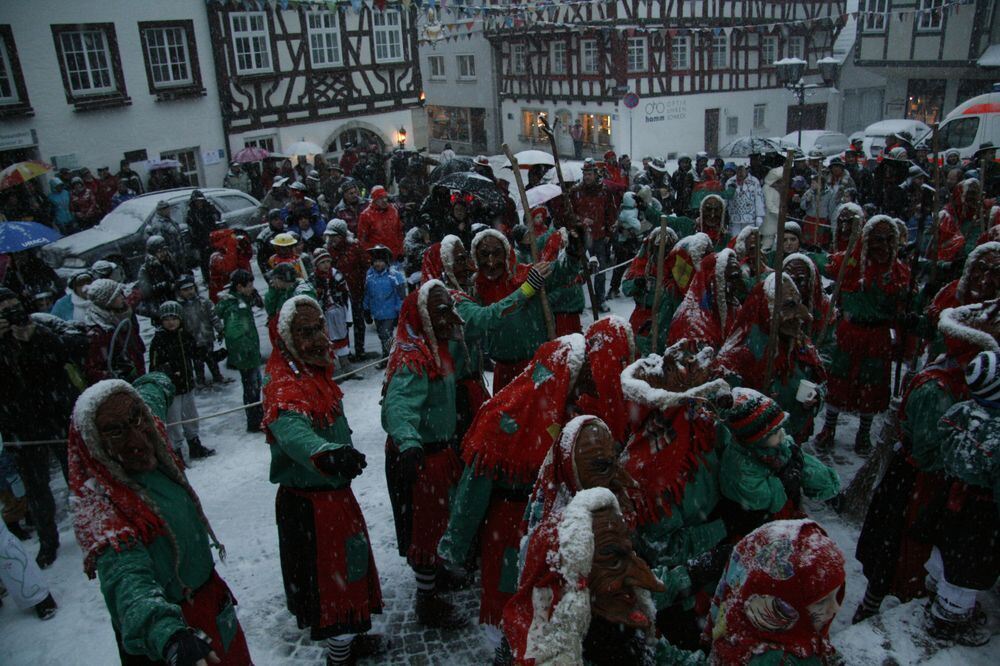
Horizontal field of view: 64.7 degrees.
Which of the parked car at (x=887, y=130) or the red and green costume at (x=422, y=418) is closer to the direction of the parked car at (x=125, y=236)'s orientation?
the red and green costume

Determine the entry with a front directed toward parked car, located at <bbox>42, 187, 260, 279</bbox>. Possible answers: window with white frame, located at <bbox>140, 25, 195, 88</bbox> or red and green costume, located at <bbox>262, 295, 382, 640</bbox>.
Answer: the window with white frame

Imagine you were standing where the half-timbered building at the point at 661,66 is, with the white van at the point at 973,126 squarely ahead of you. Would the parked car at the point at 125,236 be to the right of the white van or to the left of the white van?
right

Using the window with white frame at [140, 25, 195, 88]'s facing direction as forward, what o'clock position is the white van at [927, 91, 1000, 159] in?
The white van is roughly at 10 o'clock from the window with white frame.

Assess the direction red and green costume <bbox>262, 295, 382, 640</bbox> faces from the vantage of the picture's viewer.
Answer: facing the viewer and to the right of the viewer

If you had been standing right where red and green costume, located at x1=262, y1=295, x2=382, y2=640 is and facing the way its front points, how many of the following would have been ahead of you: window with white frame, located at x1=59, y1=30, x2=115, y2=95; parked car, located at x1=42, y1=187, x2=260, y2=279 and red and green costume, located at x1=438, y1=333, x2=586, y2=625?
1

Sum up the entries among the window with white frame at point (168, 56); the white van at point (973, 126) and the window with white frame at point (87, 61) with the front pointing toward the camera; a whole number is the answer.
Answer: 2

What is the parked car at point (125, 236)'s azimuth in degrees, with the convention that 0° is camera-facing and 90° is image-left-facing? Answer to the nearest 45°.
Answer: approximately 45°

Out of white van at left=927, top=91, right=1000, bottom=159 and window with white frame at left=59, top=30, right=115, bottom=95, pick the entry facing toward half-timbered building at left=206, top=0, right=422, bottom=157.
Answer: the white van

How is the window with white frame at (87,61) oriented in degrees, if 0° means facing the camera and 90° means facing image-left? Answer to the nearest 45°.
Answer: approximately 0°

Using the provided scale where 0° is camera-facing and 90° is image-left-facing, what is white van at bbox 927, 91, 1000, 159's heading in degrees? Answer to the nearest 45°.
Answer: approximately 90°

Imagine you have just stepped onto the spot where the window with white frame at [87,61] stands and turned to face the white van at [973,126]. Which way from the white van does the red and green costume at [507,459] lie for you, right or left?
right

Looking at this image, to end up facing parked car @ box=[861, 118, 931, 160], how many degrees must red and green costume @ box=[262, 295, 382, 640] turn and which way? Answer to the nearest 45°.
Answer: approximately 90° to its left

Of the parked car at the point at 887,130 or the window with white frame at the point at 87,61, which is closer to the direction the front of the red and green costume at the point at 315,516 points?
the parked car

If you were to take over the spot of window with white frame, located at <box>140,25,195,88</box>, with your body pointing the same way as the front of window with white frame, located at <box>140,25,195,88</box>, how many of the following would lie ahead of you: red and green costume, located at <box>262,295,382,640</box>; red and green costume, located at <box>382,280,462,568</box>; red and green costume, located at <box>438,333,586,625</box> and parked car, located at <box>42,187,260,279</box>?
4

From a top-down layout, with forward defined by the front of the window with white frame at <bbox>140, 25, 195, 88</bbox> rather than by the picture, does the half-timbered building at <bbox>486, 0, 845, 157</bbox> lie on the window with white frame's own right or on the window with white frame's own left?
on the window with white frame's own left
